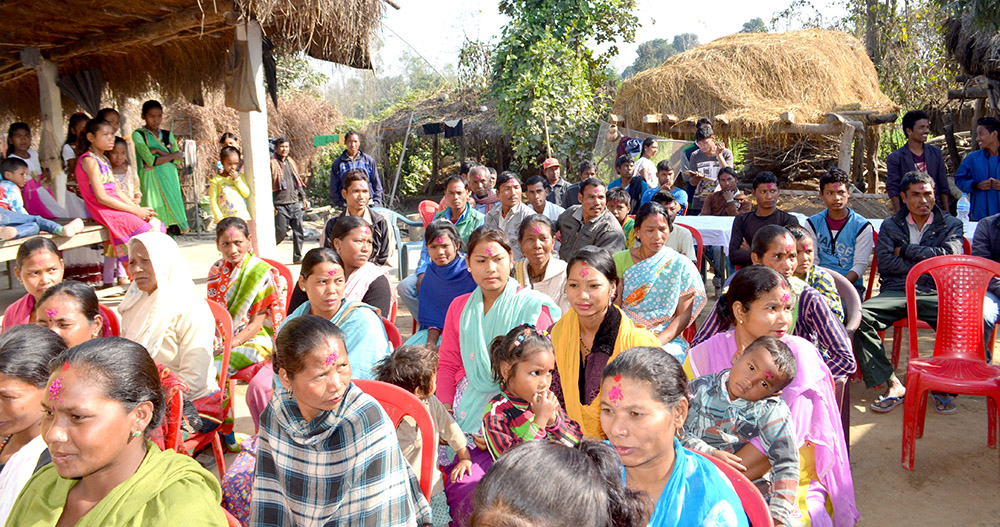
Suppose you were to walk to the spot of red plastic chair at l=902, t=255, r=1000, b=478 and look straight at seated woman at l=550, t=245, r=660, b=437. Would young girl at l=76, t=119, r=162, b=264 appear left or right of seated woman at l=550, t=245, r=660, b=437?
right

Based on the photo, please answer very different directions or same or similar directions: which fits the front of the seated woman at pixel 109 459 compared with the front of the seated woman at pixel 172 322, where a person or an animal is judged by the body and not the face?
same or similar directions

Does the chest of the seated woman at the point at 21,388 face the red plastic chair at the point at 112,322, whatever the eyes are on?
no

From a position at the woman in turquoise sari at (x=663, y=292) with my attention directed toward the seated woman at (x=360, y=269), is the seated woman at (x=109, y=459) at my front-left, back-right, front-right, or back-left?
front-left

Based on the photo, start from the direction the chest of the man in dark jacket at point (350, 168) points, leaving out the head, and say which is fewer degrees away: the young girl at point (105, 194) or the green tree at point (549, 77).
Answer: the young girl

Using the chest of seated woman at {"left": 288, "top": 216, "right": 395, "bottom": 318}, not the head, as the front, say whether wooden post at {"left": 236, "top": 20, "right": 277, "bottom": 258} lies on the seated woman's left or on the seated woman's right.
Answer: on the seated woman's right

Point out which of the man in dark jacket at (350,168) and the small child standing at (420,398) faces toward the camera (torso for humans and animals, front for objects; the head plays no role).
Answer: the man in dark jacket

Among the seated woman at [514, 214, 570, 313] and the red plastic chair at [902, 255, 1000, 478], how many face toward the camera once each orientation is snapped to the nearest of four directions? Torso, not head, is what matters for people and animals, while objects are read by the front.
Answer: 2

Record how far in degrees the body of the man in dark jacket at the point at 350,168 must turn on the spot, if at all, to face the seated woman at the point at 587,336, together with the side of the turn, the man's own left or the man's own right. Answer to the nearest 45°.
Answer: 0° — they already face them

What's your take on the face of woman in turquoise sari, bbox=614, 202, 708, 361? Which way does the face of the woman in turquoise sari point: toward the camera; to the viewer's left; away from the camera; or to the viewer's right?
toward the camera

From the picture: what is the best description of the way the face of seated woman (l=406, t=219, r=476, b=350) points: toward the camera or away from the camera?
toward the camera

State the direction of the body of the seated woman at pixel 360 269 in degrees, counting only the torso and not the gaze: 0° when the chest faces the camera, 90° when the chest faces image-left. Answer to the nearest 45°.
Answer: approximately 45°

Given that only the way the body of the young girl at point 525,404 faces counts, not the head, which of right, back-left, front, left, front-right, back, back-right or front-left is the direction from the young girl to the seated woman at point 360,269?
back

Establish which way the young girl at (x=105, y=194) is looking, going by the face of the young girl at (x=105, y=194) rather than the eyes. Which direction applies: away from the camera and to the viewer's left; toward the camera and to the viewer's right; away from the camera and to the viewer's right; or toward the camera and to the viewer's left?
toward the camera and to the viewer's right

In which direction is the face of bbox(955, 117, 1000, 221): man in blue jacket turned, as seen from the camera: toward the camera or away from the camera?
toward the camera

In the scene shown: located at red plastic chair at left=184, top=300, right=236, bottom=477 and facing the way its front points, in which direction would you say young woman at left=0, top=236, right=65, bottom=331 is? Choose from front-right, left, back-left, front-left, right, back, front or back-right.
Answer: right

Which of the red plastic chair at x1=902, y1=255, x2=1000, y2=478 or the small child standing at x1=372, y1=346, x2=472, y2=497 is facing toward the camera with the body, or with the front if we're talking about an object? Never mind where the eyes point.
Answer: the red plastic chair
